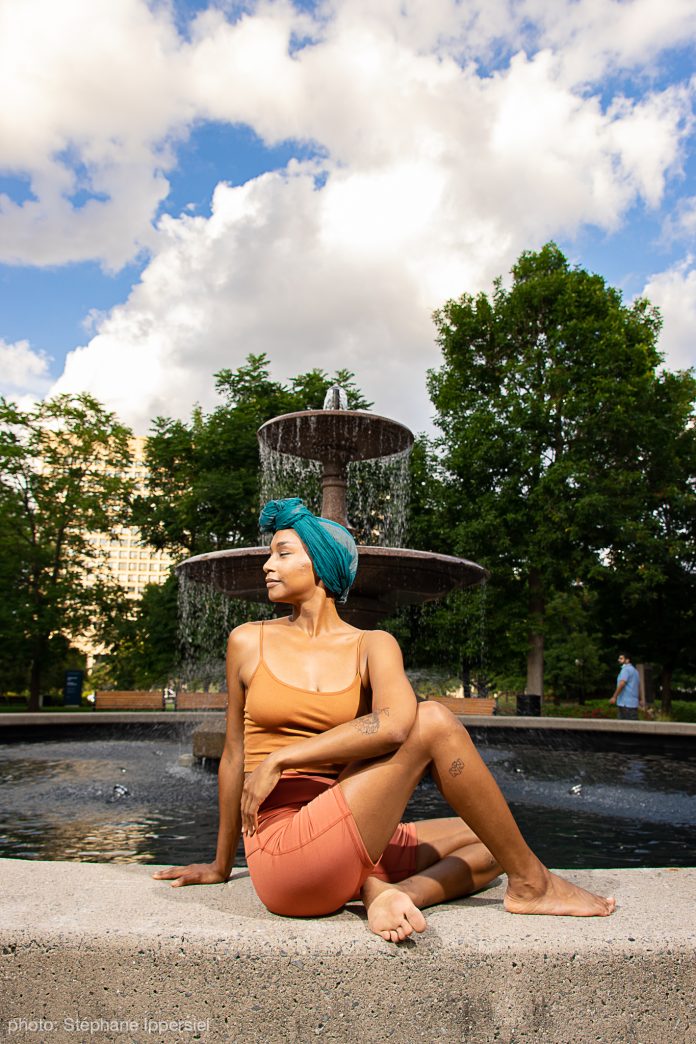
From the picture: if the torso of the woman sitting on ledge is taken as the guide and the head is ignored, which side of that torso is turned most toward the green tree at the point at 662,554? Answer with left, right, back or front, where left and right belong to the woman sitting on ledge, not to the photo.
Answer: back

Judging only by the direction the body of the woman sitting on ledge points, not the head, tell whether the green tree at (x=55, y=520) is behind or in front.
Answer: behind

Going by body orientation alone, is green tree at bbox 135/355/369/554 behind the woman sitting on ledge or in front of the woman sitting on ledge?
behind

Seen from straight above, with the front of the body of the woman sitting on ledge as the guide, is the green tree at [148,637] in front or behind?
behind

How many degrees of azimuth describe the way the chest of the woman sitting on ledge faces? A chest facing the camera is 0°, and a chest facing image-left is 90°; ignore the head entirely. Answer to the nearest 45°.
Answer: approximately 0°

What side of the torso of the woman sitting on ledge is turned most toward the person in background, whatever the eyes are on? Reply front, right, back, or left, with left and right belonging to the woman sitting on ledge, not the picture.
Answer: back

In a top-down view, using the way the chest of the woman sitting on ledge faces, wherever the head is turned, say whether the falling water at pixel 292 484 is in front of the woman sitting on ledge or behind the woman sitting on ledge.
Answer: behind

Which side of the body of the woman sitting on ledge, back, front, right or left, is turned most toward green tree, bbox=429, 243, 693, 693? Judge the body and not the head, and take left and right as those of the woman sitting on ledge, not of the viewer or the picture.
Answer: back

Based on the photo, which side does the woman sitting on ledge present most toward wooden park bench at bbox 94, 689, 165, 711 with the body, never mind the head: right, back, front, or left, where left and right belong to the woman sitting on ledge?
back
